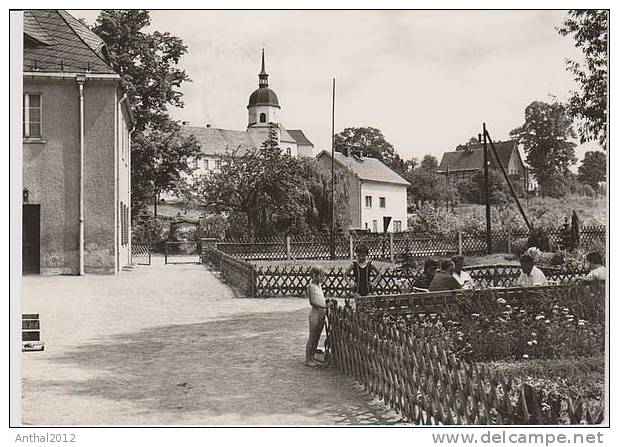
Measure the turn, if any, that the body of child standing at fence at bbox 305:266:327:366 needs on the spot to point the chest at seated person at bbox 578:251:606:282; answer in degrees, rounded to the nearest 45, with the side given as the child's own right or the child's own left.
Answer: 0° — they already face them

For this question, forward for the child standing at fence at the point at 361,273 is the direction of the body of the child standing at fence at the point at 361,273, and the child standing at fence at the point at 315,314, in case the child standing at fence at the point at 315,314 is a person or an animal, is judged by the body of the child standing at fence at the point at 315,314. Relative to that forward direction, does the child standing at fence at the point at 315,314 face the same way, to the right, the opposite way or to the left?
to the left

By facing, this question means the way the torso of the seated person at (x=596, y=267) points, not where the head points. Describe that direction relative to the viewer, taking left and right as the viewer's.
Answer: facing to the left of the viewer

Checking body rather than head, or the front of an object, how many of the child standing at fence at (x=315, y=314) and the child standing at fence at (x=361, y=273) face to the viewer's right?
1

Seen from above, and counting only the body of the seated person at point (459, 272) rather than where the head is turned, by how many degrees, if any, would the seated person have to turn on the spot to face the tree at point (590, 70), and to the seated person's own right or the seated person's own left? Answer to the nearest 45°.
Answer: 0° — they already face it

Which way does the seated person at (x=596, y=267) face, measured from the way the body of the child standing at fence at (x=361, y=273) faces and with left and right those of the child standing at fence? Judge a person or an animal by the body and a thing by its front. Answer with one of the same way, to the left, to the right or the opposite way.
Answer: to the right

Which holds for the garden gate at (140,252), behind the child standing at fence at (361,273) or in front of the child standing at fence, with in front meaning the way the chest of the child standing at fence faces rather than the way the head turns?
behind

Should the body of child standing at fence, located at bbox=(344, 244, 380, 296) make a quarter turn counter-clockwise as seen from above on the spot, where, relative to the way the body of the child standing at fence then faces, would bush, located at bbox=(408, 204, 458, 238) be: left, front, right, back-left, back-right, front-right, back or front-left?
left

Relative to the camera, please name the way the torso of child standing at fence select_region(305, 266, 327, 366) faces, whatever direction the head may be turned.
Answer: to the viewer's right

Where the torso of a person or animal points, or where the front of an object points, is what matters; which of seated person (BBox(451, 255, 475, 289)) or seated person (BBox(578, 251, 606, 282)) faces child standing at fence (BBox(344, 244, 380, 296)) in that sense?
seated person (BBox(578, 251, 606, 282))

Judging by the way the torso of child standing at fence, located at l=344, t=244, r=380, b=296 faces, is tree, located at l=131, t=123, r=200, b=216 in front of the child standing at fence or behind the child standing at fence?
behind

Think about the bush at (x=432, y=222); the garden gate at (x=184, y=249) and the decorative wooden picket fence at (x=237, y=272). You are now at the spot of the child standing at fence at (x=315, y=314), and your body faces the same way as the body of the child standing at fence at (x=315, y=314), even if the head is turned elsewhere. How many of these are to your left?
3
